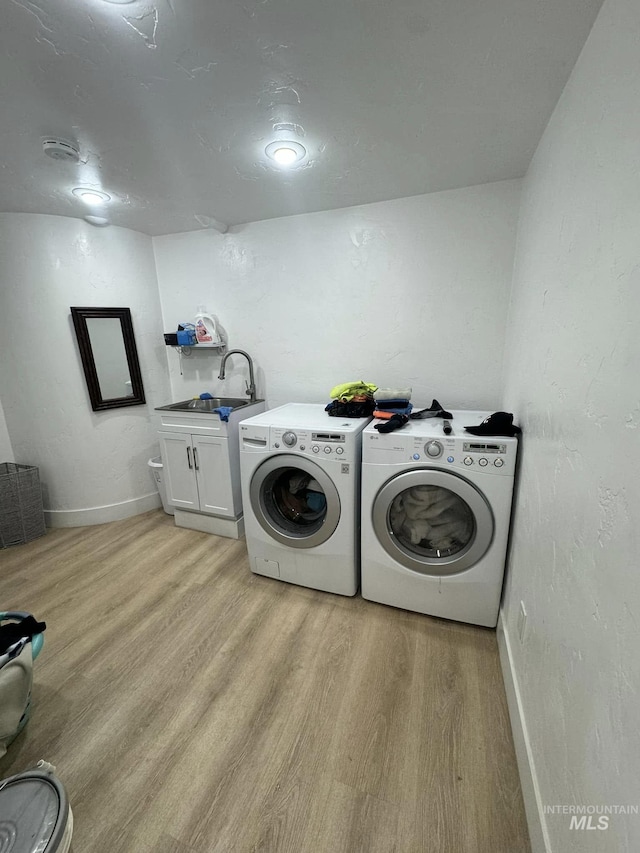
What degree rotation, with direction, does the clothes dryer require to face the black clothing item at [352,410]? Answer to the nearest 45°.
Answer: approximately 135° to its right

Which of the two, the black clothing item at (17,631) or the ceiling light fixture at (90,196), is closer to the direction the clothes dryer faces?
the black clothing item

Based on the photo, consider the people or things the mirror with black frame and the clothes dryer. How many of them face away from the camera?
0

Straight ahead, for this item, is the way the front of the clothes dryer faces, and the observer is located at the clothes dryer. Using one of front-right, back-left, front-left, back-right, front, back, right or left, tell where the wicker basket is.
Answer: right

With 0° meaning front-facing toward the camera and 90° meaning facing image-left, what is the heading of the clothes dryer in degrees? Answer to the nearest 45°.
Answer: approximately 0°

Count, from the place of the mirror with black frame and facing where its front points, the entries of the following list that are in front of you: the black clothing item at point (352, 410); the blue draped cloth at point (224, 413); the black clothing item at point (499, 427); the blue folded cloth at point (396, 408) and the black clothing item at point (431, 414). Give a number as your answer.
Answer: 5

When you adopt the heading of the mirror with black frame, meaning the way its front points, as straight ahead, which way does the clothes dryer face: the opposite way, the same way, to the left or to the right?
to the right

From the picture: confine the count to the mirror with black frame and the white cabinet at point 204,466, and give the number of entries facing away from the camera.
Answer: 0

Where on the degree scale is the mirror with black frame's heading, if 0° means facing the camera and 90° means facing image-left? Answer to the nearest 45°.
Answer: approximately 315°

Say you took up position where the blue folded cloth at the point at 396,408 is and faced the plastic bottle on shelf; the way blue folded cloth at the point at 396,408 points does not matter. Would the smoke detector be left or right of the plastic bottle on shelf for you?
left
